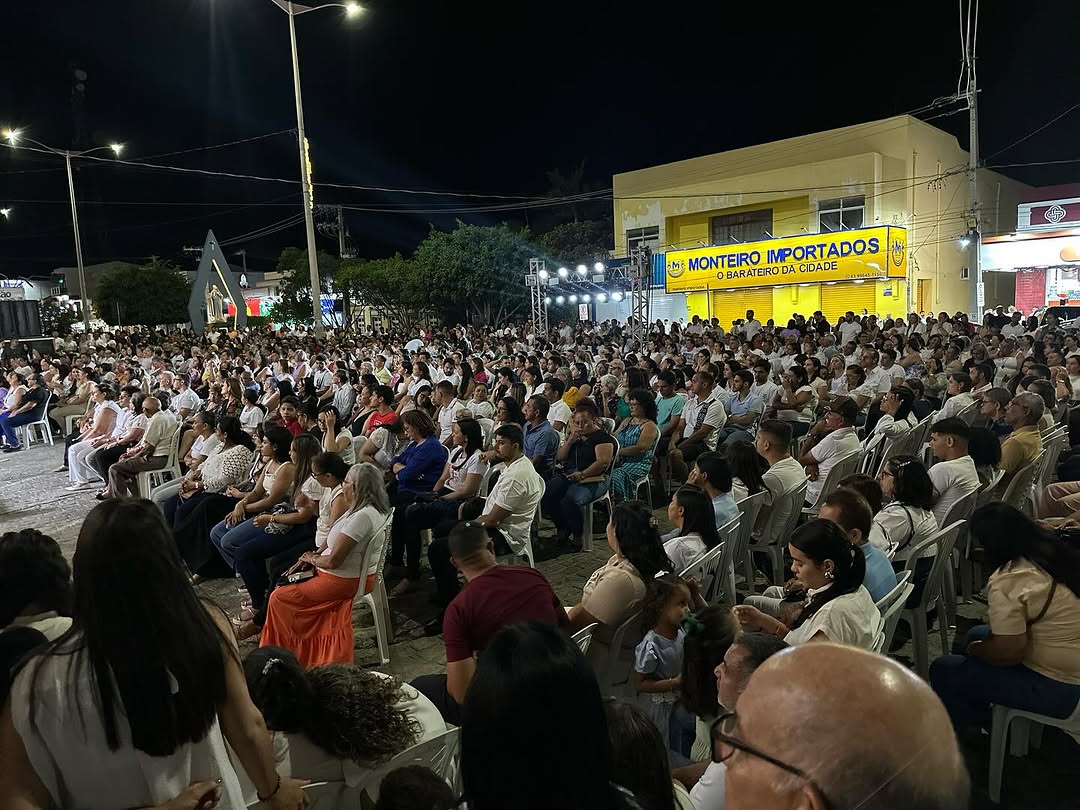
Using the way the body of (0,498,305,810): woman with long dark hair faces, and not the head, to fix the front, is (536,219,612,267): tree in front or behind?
in front

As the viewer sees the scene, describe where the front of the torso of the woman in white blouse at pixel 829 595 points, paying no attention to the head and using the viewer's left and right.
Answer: facing to the left of the viewer

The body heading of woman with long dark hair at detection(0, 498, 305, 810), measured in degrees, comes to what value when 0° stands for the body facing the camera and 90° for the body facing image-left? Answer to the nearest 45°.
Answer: approximately 180°

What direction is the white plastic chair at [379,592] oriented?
to the viewer's left

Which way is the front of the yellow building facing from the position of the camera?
facing the viewer and to the left of the viewer

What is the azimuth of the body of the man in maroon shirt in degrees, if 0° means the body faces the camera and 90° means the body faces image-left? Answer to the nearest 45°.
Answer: approximately 135°

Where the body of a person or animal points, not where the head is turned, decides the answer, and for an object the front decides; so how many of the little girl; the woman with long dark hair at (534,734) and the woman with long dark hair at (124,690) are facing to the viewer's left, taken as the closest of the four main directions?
0

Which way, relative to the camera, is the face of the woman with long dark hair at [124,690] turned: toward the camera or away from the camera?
away from the camera

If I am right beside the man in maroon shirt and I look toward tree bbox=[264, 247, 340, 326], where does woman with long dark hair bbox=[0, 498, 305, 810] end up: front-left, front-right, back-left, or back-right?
back-left

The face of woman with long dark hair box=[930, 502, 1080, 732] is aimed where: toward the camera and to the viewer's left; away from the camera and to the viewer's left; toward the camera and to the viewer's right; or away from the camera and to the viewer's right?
away from the camera and to the viewer's left

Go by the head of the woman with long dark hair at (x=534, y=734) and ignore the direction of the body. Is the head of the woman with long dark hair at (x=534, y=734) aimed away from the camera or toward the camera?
away from the camera

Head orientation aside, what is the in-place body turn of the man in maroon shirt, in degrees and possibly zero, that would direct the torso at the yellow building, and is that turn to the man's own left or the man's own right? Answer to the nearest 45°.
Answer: approximately 90° to the man's own right

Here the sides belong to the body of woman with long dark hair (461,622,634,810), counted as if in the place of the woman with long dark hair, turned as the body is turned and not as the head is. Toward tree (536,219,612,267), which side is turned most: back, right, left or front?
front

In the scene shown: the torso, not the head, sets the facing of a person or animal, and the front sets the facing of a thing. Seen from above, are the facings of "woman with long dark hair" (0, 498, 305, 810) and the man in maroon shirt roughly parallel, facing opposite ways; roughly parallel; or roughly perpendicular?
roughly parallel

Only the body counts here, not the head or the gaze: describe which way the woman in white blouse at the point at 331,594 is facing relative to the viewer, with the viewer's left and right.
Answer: facing to the left of the viewer

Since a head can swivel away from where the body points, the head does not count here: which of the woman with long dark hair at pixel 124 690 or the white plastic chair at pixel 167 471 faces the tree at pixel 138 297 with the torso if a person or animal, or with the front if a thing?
the woman with long dark hair
